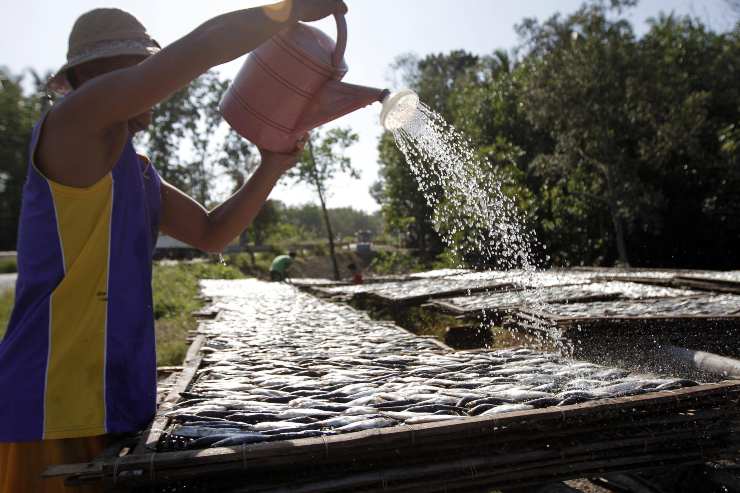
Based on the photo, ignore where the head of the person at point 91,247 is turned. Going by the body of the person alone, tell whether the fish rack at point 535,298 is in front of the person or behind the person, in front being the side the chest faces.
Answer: in front

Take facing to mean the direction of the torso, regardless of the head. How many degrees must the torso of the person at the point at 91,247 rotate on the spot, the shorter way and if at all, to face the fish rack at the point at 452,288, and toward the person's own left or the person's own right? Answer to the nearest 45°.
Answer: approximately 45° to the person's own left

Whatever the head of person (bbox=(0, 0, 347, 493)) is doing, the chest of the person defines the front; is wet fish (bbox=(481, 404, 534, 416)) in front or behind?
in front

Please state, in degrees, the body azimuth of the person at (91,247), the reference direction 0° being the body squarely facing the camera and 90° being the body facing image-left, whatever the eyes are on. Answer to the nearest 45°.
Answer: approximately 270°

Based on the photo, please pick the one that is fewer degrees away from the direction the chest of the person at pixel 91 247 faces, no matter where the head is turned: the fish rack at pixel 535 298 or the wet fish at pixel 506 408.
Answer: the wet fish

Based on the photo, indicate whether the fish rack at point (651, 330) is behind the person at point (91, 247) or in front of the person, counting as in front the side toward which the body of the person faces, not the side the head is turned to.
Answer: in front

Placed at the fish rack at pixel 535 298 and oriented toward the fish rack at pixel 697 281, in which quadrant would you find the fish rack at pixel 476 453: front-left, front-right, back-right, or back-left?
back-right

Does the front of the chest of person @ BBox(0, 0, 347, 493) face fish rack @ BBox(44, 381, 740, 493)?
yes

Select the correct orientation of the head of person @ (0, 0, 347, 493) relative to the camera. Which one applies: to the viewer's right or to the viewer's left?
to the viewer's right
